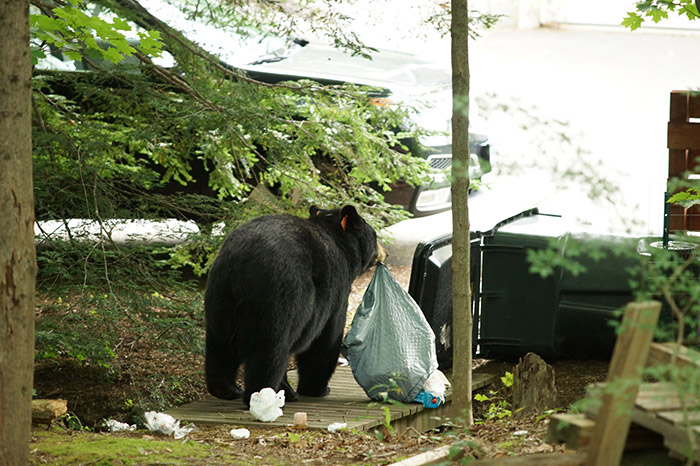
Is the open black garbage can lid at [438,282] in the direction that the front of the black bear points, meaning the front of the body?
yes

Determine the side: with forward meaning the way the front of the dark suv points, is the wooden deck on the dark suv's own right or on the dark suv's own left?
on the dark suv's own right

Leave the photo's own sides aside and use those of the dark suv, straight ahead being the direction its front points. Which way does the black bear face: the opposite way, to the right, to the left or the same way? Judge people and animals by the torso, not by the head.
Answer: to the left

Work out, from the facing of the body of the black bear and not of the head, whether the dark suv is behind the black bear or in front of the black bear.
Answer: in front

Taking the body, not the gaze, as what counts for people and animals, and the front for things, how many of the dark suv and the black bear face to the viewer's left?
0

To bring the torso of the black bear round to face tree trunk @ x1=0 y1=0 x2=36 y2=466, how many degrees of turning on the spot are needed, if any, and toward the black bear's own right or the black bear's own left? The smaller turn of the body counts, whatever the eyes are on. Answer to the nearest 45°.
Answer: approximately 180°

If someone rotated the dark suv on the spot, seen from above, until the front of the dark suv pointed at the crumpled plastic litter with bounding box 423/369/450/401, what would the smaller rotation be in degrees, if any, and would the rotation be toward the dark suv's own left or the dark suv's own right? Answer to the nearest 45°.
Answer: approximately 45° to the dark suv's own right

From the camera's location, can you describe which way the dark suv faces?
facing the viewer and to the right of the viewer

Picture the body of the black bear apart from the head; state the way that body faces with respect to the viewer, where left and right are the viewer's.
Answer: facing away from the viewer and to the right of the viewer

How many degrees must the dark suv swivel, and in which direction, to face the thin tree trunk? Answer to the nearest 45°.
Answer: approximately 45° to its right
